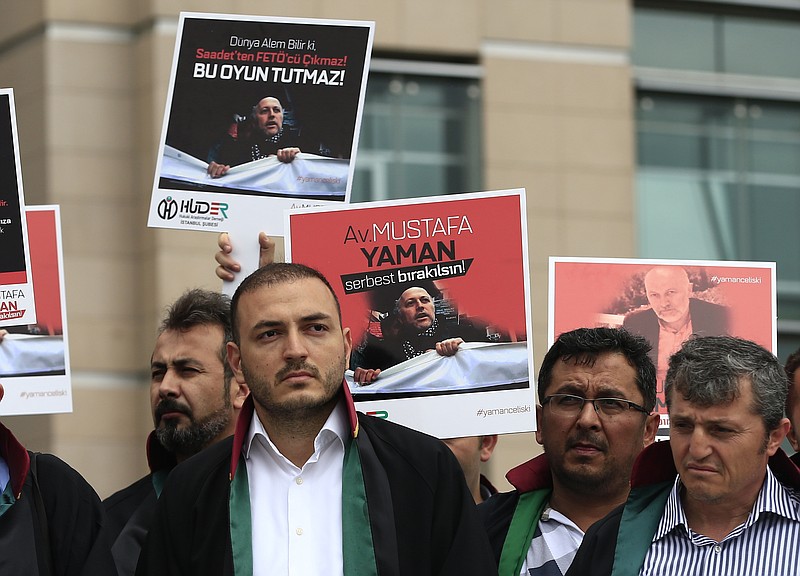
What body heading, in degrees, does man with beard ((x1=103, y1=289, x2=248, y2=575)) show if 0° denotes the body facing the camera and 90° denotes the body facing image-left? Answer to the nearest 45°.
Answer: approximately 45°

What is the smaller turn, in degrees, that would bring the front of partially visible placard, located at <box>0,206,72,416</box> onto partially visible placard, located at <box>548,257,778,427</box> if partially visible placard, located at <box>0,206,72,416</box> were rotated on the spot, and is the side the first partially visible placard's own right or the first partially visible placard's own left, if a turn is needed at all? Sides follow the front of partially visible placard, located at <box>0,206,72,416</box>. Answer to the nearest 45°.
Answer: approximately 90° to the first partially visible placard's own left

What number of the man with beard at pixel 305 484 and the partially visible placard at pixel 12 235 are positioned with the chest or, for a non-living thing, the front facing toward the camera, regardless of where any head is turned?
2

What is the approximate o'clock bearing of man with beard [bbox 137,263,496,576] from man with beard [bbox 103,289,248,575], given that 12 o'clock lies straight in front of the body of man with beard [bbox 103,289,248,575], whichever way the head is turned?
man with beard [bbox 137,263,496,576] is roughly at 10 o'clock from man with beard [bbox 103,289,248,575].

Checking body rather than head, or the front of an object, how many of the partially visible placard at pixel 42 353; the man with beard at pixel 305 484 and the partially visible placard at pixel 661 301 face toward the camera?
3

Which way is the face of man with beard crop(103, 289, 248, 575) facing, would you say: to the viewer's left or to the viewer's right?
to the viewer's left

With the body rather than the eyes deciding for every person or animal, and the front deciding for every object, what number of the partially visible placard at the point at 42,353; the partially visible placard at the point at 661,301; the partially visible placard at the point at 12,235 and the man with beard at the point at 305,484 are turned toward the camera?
4

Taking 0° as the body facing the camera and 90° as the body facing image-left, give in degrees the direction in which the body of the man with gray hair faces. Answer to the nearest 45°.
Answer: approximately 45°

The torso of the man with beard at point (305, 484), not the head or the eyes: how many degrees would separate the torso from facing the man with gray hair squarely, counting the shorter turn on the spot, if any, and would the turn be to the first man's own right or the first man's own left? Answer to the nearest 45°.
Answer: approximately 90° to the first man's own left

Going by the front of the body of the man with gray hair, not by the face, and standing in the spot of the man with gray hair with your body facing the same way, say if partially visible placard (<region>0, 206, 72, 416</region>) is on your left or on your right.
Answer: on your right
